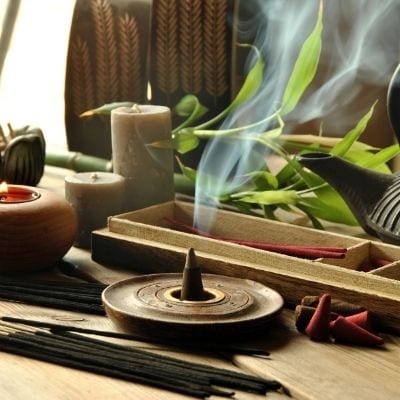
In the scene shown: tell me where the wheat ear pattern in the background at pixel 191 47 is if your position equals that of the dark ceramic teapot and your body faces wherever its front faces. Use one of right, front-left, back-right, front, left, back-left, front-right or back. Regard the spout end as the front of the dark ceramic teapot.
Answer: front-right

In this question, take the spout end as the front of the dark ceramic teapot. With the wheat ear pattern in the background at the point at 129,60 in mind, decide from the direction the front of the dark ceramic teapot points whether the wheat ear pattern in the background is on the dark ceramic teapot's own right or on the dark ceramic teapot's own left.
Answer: on the dark ceramic teapot's own right

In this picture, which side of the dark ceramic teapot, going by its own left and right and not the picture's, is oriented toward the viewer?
left

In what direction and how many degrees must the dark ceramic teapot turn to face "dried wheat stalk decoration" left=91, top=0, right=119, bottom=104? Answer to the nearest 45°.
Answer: approximately 45° to its right
